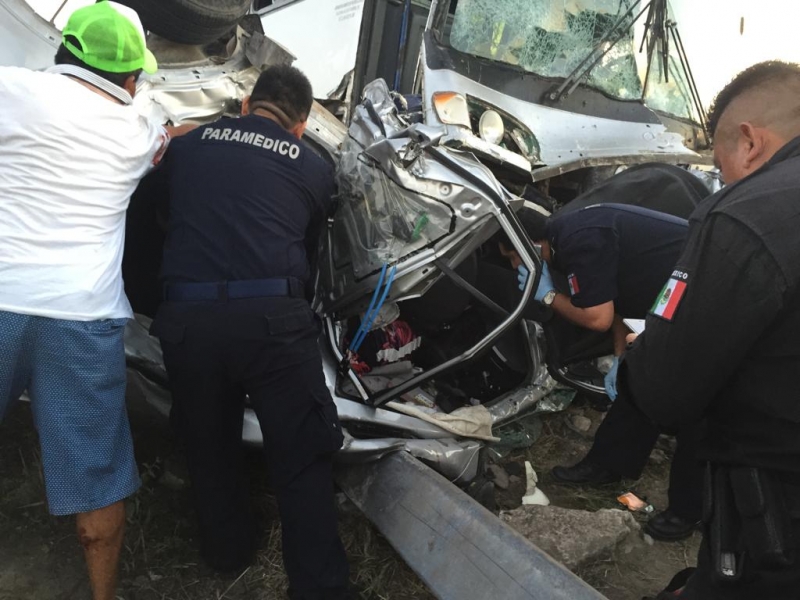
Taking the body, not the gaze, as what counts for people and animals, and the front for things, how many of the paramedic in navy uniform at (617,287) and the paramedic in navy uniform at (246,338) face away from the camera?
1

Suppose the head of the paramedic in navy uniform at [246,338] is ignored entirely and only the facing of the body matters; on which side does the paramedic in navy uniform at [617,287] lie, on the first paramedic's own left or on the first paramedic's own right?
on the first paramedic's own right

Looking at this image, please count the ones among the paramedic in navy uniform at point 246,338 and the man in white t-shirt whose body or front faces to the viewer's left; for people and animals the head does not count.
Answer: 0

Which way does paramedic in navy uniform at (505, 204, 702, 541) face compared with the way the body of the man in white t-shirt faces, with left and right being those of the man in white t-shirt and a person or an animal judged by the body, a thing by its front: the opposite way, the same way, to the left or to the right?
to the left

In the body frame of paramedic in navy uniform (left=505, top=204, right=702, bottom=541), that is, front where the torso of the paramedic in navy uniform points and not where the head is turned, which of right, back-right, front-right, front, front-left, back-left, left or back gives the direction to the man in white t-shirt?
front-left

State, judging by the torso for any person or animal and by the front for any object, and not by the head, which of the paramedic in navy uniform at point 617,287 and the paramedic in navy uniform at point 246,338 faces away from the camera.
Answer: the paramedic in navy uniform at point 246,338

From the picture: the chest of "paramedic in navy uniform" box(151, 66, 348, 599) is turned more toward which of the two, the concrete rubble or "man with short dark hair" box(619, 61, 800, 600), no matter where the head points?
the concrete rubble

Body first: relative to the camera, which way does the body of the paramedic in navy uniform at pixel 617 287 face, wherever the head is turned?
to the viewer's left

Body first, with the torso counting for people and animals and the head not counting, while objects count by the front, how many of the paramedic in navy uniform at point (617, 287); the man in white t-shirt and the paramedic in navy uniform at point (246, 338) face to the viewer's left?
1

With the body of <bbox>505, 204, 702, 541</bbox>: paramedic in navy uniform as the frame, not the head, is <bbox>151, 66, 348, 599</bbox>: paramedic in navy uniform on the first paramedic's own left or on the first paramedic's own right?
on the first paramedic's own left

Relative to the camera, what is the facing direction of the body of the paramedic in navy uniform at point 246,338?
away from the camera

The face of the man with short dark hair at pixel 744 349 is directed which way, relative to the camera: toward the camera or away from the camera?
away from the camera

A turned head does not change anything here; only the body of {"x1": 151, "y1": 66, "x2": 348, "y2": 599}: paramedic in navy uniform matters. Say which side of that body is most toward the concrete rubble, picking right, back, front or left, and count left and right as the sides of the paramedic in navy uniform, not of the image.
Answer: right
